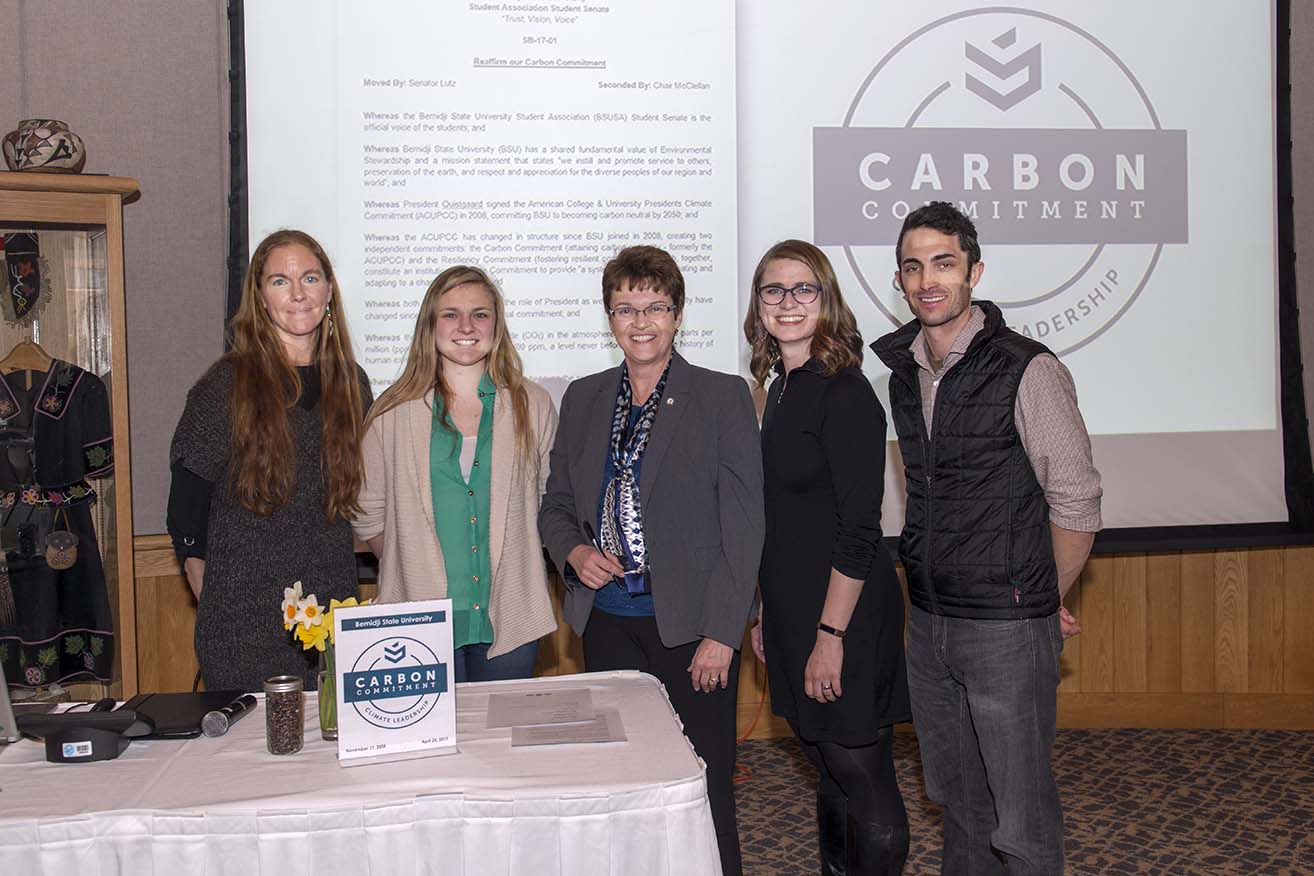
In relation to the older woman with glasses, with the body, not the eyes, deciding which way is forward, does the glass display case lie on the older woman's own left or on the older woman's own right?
on the older woman's own right

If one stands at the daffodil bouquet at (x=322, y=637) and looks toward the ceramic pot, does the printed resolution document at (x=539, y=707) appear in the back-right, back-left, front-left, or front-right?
back-right

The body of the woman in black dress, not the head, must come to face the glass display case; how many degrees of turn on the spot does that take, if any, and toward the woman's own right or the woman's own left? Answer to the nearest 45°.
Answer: approximately 45° to the woman's own right
